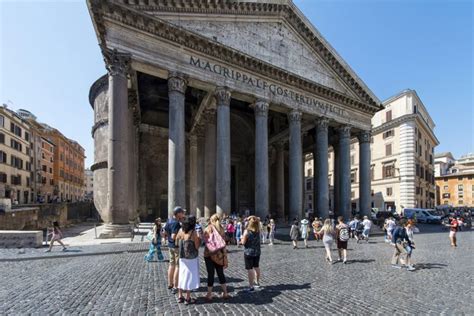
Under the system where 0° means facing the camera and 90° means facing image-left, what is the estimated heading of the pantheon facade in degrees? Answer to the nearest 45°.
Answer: approximately 315°

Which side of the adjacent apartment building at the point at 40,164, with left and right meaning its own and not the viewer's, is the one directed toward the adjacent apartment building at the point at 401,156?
front

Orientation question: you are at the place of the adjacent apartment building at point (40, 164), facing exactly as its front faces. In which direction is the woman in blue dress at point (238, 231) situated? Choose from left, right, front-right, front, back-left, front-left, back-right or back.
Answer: front-right

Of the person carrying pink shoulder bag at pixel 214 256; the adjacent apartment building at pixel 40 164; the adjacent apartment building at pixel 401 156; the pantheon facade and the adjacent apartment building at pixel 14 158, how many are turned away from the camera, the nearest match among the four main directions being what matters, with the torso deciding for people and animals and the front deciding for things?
1

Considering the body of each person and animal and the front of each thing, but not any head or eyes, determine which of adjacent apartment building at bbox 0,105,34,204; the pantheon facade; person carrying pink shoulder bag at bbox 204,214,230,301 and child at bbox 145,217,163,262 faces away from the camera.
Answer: the person carrying pink shoulder bag

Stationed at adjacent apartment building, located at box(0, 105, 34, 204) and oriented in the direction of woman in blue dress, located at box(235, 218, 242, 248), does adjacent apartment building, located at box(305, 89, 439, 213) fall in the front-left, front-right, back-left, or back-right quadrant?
front-left

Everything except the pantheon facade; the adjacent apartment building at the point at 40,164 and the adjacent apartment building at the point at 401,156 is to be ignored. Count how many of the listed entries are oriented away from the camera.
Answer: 0

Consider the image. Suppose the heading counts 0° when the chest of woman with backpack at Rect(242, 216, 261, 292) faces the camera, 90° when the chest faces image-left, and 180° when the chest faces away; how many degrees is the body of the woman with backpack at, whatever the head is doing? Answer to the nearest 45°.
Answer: approximately 135°

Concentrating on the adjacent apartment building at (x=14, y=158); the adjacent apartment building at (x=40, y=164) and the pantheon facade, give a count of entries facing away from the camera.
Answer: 0

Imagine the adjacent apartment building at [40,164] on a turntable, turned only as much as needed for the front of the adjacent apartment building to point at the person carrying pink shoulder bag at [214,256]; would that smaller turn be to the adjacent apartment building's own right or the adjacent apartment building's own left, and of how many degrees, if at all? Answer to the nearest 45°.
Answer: approximately 45° to the adjacent apartment building's own right

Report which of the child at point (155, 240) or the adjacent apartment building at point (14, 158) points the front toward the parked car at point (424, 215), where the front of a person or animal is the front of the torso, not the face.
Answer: the adjacent apartment building
